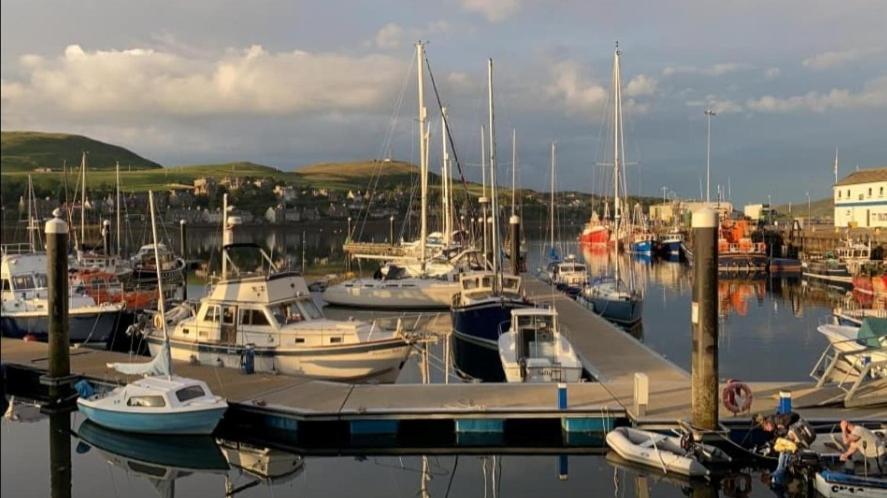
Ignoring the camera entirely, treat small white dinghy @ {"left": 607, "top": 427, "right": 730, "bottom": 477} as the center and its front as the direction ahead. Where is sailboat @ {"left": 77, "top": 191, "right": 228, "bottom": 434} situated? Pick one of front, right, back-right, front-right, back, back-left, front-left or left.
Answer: front-left

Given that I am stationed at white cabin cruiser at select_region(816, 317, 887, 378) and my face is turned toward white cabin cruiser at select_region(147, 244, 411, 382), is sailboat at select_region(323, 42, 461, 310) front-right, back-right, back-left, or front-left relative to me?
front-right

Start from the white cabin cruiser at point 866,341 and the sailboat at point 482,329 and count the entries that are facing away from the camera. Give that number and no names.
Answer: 0

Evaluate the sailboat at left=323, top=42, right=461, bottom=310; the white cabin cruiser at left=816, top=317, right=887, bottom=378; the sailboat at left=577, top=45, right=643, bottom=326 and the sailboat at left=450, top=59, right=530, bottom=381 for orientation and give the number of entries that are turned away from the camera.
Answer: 0

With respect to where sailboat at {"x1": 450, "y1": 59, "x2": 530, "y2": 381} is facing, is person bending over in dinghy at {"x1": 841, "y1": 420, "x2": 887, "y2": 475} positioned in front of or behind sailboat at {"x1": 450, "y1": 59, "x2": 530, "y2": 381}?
in front

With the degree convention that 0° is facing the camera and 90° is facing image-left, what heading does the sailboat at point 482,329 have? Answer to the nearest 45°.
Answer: approximately 0°

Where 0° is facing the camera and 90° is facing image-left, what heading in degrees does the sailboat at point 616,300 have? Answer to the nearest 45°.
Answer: approximately 315°

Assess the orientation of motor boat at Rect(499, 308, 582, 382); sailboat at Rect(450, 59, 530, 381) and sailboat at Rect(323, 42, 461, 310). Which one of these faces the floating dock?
sailboat at Rect(450, 59, 530, 381)

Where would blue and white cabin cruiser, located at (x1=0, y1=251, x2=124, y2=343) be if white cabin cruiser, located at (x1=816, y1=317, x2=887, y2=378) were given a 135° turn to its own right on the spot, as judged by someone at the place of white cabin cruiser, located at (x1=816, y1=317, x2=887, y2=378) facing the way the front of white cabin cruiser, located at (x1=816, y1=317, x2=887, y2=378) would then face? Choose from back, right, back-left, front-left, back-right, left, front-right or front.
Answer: back-left

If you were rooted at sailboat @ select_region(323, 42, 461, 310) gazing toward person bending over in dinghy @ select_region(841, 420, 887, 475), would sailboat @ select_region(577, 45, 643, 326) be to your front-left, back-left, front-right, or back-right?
front-left

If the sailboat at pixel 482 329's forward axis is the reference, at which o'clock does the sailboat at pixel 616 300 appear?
the sailboat at pixel 616 300 is roughly at 7 o'clock from the sailboat at pixel 482 329.

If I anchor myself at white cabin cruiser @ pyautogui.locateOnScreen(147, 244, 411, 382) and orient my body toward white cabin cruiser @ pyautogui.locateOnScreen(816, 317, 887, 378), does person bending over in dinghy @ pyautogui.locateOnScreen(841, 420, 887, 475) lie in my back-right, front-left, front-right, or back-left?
front-right

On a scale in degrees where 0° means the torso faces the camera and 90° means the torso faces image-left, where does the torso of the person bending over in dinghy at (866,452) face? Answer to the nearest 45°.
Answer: approximately 90°

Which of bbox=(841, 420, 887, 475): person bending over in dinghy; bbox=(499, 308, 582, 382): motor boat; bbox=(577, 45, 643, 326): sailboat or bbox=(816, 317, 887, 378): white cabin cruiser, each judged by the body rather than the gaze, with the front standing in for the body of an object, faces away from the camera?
the motor boat

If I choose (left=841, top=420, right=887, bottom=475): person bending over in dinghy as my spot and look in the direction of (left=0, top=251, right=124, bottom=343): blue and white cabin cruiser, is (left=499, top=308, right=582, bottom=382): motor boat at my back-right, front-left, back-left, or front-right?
front-right

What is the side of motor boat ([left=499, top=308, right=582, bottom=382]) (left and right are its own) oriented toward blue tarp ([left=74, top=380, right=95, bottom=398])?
left

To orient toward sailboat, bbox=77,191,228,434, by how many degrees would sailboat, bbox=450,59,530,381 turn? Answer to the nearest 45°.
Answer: approximately 45° to its right
